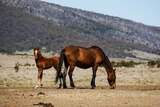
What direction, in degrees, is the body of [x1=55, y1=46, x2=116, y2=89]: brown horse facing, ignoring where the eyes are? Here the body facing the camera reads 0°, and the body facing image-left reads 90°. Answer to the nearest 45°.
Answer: approximately 270°
